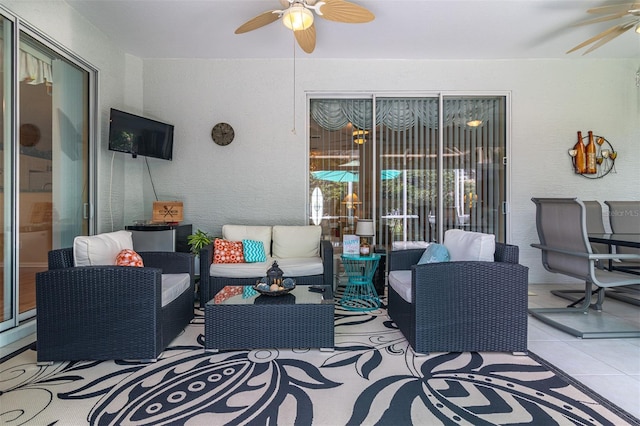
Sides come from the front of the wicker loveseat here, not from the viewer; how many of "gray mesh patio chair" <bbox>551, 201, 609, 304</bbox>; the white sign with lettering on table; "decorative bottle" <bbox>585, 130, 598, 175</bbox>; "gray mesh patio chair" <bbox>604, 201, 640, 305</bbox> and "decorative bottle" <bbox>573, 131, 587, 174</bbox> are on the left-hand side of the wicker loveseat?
5

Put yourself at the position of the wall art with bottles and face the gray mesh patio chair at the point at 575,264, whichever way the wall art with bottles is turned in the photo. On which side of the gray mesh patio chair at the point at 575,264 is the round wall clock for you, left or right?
right

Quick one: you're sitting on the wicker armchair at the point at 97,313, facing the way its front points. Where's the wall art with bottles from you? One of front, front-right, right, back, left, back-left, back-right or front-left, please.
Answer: front

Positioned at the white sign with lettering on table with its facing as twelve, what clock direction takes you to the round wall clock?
The round wall clock is roughly at 4 o'clock from the white sign with lettering on table.

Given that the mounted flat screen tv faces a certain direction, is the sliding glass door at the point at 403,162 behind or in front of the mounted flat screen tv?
in front

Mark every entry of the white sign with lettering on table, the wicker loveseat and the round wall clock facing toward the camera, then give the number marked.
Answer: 3

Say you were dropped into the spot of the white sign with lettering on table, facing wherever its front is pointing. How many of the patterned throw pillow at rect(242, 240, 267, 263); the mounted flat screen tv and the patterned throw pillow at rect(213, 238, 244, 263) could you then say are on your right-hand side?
3

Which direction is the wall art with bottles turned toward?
toward the camera

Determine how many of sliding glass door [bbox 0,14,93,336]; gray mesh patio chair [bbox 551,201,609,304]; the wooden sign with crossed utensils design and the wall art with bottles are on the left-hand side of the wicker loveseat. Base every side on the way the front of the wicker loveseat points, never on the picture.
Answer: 2

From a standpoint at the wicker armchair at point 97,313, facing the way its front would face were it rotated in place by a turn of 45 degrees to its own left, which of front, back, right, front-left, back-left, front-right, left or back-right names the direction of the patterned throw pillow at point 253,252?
front

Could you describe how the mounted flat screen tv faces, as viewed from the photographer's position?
facing the viewer and to the right of the viewer

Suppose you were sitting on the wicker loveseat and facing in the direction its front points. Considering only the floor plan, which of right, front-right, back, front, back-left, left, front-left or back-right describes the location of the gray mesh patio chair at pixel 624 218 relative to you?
left

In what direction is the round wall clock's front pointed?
toward the camera

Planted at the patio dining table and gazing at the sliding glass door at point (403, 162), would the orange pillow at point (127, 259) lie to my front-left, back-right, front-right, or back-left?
front-left

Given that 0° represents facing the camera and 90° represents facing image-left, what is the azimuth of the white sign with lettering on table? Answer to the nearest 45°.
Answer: approximately 0°

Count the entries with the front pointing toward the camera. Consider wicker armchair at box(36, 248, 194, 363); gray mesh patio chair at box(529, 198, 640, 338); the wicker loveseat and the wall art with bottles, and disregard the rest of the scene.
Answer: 2
